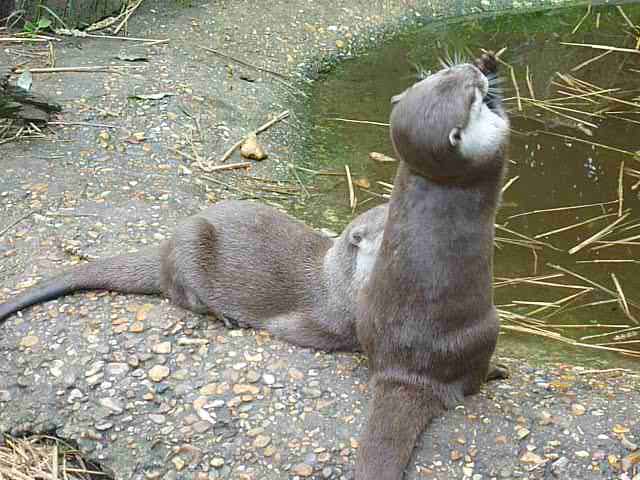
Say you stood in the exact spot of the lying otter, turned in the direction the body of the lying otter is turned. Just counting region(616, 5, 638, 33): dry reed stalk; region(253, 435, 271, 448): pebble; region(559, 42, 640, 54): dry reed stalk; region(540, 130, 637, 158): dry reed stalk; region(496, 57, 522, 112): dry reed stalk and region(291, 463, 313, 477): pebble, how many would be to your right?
2

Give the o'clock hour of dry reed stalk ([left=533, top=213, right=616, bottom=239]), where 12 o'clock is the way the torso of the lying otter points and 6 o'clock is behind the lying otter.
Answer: The dry reed stalk is roughly at 11 o'clock from the lying otter.

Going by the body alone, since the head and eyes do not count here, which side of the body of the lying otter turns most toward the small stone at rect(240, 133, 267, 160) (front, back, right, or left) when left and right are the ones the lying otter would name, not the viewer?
left

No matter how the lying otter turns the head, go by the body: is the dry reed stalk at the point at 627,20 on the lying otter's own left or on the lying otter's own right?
on the lying otter's own left

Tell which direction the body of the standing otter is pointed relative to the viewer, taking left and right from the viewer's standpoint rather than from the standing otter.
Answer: facing away from the viewer and to the right of the viewer

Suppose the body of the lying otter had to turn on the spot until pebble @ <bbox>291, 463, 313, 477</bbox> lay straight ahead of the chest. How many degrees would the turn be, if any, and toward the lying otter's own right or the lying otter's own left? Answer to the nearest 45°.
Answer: approximately 90° to the lying otter's own right

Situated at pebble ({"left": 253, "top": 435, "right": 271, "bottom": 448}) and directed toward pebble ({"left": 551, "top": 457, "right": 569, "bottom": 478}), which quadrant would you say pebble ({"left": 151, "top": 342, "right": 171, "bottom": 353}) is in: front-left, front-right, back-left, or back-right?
back-left

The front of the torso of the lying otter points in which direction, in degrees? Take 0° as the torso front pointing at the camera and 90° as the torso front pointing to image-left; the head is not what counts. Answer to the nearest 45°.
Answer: approximately 270°

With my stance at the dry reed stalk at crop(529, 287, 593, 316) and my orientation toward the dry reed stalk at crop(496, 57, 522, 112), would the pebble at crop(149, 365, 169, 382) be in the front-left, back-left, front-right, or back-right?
back-left

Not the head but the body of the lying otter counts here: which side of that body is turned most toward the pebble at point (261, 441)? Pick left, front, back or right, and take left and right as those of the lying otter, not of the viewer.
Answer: right
